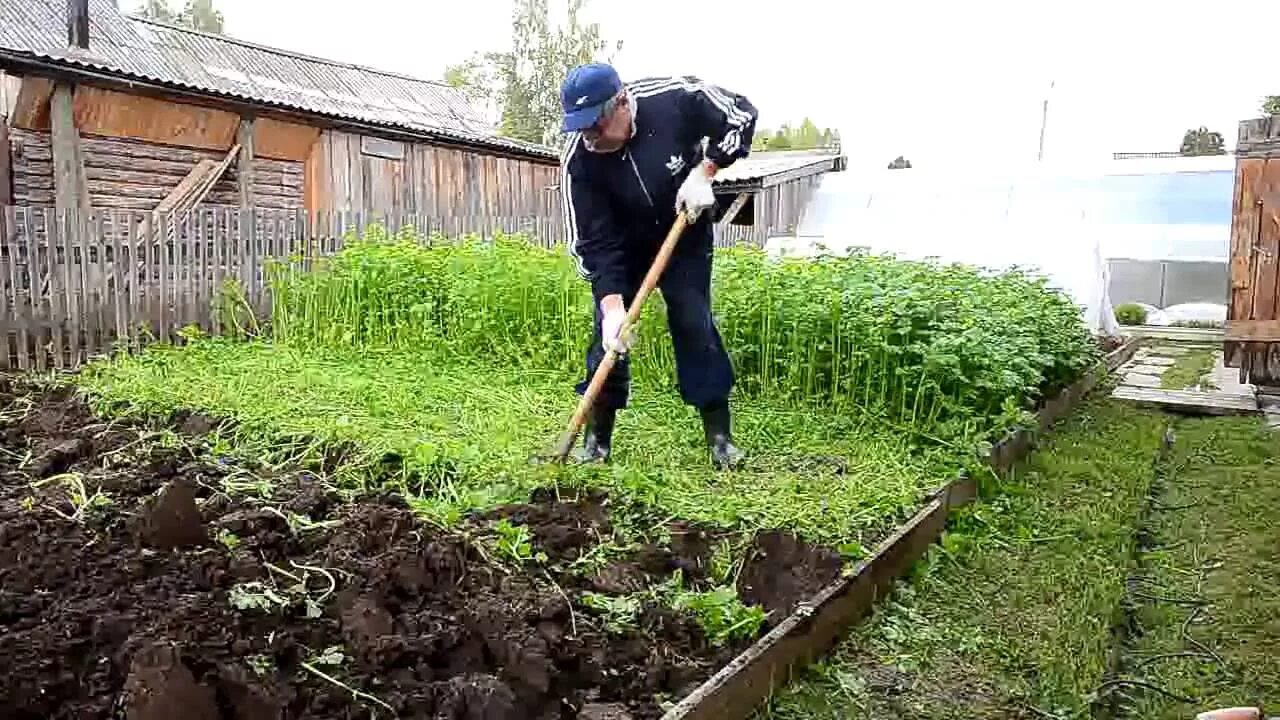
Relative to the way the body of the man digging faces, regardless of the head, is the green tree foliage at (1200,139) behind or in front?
behind

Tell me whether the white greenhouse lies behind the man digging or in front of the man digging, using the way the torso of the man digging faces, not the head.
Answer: behind

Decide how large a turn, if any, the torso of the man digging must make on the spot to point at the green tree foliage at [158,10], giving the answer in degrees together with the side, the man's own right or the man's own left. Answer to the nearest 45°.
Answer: approximately 135° to the man's own right

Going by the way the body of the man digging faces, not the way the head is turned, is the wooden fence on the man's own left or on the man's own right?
on the man's own right

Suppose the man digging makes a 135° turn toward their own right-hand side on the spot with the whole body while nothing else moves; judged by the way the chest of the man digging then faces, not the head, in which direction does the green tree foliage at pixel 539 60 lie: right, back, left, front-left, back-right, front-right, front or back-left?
front-right

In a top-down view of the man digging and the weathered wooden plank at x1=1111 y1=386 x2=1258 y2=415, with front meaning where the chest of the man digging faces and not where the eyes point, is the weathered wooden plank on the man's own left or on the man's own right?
on the man's own left

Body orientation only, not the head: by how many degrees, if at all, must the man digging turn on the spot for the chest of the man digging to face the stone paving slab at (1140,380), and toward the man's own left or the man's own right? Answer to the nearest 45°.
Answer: approximately 135° to the man's own left

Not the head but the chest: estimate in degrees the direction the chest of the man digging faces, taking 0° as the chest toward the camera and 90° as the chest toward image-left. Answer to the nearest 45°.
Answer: approximately 0°

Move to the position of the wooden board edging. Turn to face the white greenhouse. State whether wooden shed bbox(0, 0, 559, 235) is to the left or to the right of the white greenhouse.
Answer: left

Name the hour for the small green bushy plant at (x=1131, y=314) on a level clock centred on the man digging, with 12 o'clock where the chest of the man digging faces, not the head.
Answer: The small green bushy plant is roughly at 7 o'clock from the man digging.

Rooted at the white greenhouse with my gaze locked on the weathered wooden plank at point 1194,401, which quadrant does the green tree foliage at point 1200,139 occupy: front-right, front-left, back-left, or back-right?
back-left

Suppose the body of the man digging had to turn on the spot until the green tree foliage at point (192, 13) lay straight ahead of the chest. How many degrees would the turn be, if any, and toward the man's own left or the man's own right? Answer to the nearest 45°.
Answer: approximately 135° to the man's own right
